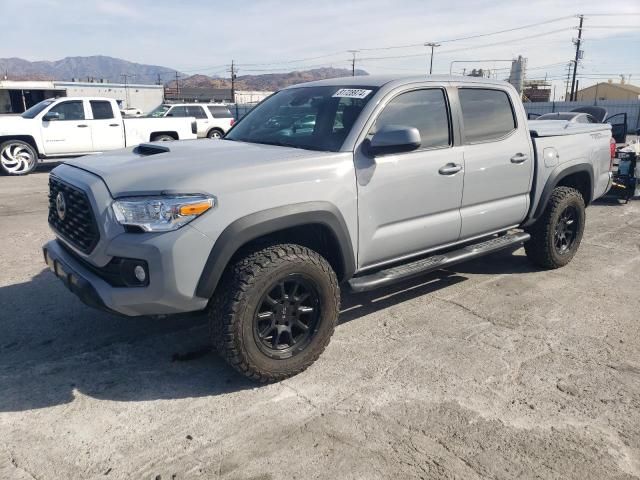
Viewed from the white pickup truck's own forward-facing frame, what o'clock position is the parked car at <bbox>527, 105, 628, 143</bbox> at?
The parked car is roughly at 7 o'clock from the white pickup truck.

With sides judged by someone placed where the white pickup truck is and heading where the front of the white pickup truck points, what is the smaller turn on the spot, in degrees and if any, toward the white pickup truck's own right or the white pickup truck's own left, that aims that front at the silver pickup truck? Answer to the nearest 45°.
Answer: approximately 90° to the white pickup truck's own left

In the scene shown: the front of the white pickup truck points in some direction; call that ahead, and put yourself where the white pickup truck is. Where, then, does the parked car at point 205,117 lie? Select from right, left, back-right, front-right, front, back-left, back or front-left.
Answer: back-right

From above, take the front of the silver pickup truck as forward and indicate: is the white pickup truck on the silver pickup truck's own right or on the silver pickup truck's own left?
on the silver pickup truck's own right

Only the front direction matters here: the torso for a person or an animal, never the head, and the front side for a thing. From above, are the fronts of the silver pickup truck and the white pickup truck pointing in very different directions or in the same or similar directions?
same or similar directions

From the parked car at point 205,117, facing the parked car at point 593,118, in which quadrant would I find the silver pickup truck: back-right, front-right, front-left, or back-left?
front-right

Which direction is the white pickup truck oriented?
to the viewer's left

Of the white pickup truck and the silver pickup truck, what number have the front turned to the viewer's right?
0
